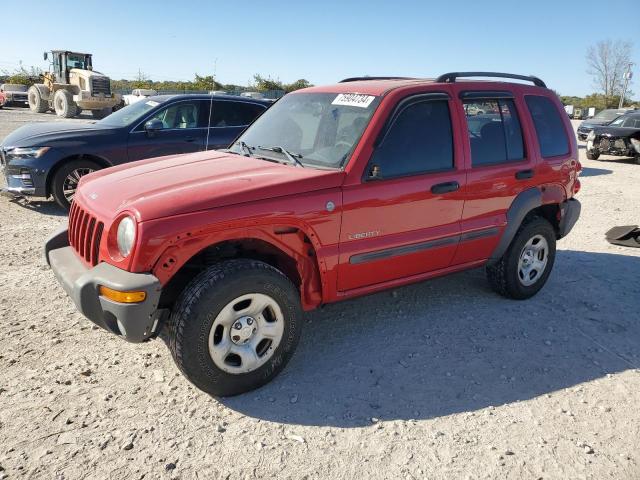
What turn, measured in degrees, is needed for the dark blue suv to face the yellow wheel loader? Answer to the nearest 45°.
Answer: approximately 135° to its right

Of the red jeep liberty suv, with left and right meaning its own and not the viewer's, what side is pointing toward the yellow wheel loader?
right

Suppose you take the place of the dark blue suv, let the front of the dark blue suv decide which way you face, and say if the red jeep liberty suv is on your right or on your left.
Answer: on your left

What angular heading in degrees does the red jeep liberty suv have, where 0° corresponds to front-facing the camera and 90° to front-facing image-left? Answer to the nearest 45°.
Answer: approximately 45°

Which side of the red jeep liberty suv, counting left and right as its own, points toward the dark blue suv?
right

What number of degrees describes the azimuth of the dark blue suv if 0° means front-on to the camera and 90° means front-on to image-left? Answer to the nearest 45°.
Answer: approximately 45°

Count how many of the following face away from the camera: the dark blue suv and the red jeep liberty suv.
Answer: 0
